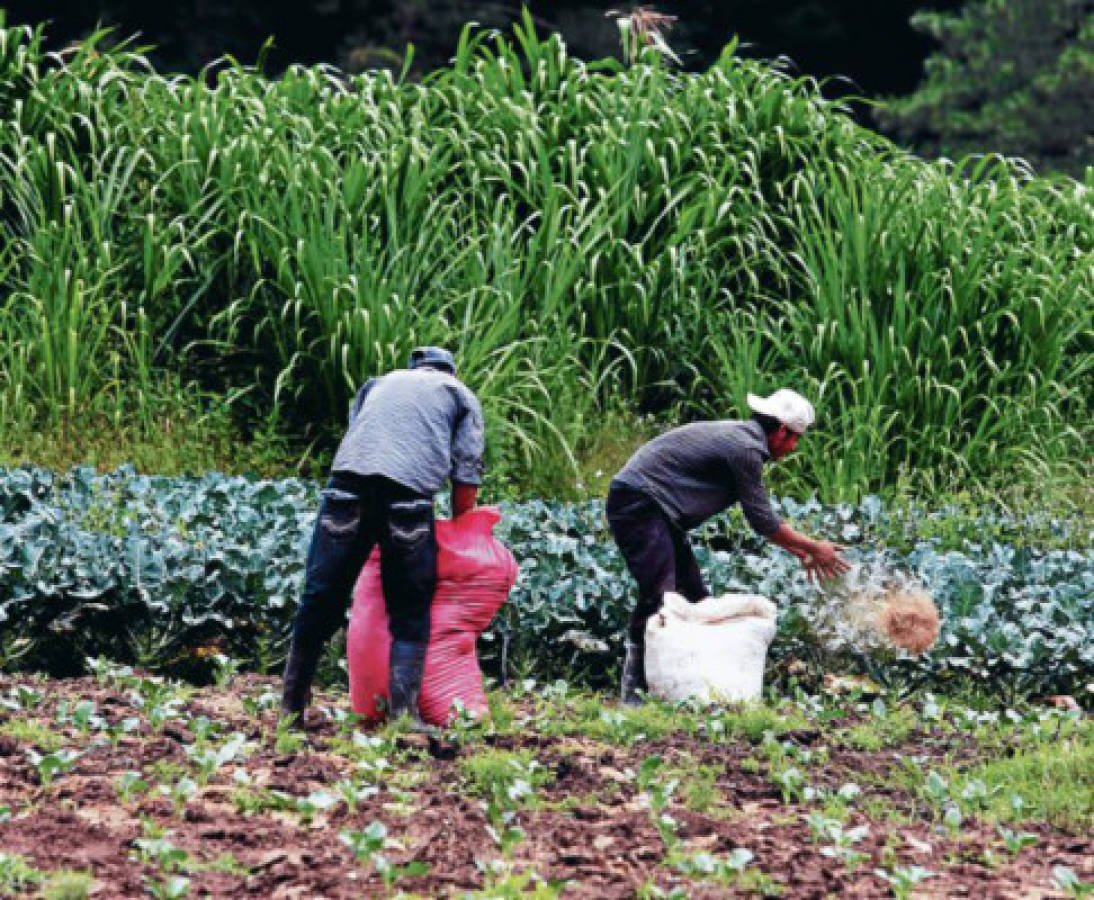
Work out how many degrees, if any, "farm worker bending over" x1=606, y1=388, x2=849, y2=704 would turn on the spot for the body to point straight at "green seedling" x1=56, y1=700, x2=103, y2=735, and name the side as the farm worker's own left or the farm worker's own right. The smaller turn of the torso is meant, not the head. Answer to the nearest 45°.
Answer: approximately 135° to the farm worker's own right

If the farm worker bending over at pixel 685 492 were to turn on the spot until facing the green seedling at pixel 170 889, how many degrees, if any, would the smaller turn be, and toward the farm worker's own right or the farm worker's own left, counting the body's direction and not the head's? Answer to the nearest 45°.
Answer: approximately 90° to the farm worker's own right

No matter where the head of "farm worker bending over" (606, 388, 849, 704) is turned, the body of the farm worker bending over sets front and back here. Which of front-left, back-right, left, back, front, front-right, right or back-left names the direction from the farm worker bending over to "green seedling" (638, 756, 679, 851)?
right

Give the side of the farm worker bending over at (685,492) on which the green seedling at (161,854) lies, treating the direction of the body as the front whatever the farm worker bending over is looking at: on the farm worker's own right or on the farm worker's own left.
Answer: on the farm worker's own right

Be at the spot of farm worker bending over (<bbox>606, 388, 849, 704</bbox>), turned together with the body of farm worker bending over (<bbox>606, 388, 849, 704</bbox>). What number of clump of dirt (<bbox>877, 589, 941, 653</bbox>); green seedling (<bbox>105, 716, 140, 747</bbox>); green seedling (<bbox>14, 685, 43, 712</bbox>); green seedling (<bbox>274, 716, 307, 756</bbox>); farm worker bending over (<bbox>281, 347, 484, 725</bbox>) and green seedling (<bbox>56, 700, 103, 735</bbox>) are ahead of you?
1

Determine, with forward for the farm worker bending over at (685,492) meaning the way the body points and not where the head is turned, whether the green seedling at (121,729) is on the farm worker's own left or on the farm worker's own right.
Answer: on the farm worker's own right

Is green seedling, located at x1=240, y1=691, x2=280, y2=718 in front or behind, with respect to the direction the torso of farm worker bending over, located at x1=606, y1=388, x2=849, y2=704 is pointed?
behind

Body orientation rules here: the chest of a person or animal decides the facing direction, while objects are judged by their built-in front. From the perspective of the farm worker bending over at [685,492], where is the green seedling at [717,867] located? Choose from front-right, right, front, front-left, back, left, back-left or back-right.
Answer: right

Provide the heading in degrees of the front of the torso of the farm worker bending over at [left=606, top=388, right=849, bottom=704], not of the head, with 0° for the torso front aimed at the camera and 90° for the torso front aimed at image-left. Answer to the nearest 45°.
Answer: approximately 270°

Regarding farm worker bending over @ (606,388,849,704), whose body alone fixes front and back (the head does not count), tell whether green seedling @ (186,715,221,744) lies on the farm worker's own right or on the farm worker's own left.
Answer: on the farm worker's own right

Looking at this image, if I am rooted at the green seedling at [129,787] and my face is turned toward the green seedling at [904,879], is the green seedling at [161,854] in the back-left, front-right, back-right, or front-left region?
front-right

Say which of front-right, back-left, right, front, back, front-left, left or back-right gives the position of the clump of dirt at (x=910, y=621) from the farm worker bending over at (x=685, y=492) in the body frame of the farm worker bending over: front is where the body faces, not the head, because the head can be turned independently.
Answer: front

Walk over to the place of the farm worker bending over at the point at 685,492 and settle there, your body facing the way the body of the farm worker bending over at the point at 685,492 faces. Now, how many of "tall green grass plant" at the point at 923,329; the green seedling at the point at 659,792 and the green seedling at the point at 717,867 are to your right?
2

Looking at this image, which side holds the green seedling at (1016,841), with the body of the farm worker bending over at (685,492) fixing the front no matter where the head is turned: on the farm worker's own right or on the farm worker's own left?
on the farm worker's own right
